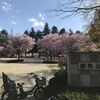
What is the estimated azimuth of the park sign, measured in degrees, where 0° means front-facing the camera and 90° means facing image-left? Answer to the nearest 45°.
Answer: approximately 0°
